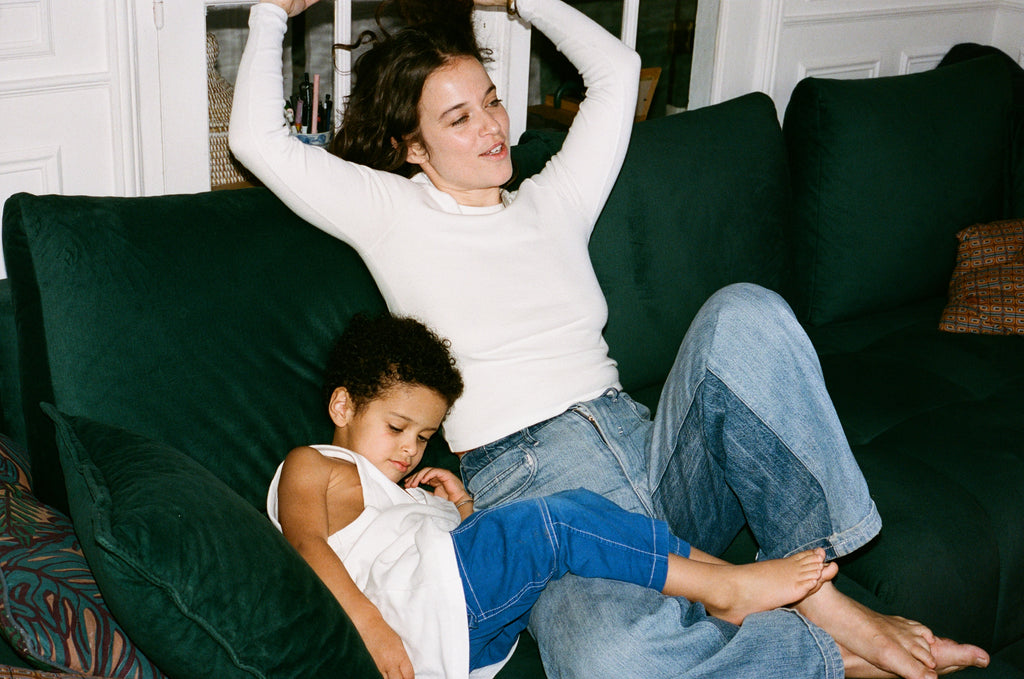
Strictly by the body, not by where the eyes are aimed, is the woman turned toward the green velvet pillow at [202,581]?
no

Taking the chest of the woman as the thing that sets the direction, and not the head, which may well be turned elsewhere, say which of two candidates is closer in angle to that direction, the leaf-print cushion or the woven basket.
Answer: the leaf-print cushion

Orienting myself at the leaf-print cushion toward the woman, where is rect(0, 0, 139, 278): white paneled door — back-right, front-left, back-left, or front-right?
front-left

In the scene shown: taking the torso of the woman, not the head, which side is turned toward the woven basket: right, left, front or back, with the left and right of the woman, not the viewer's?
back

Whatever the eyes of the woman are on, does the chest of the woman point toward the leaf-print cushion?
no

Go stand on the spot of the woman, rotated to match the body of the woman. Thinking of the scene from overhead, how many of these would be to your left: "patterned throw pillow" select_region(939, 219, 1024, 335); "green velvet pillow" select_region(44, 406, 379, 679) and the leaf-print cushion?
1

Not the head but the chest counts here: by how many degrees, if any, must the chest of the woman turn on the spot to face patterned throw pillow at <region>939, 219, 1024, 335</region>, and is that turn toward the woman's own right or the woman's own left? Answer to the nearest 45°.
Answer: approximately 90° to the woman's own left

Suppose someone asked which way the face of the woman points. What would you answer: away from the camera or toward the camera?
toward the camera

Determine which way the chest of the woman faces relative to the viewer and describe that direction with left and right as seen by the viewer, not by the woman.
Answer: facing the viewer and to the right of the viewer

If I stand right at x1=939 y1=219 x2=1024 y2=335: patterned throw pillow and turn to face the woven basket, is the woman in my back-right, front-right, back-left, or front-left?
front-left

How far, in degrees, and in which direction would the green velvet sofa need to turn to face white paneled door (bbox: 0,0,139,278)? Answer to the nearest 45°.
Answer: approximately 135° to its right
